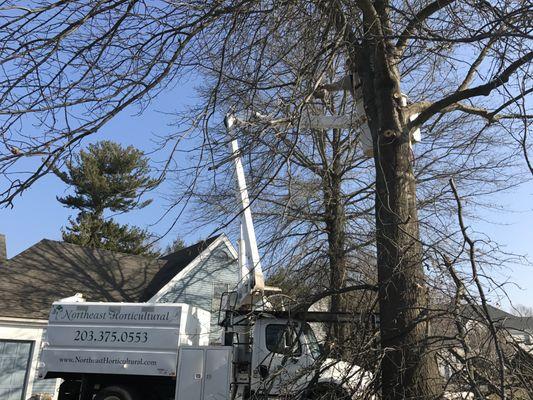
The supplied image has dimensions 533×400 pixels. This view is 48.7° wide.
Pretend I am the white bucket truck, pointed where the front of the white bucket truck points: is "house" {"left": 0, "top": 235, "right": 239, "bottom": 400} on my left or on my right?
on my left

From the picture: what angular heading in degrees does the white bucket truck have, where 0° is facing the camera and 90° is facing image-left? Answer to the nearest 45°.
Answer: approximately 270°
